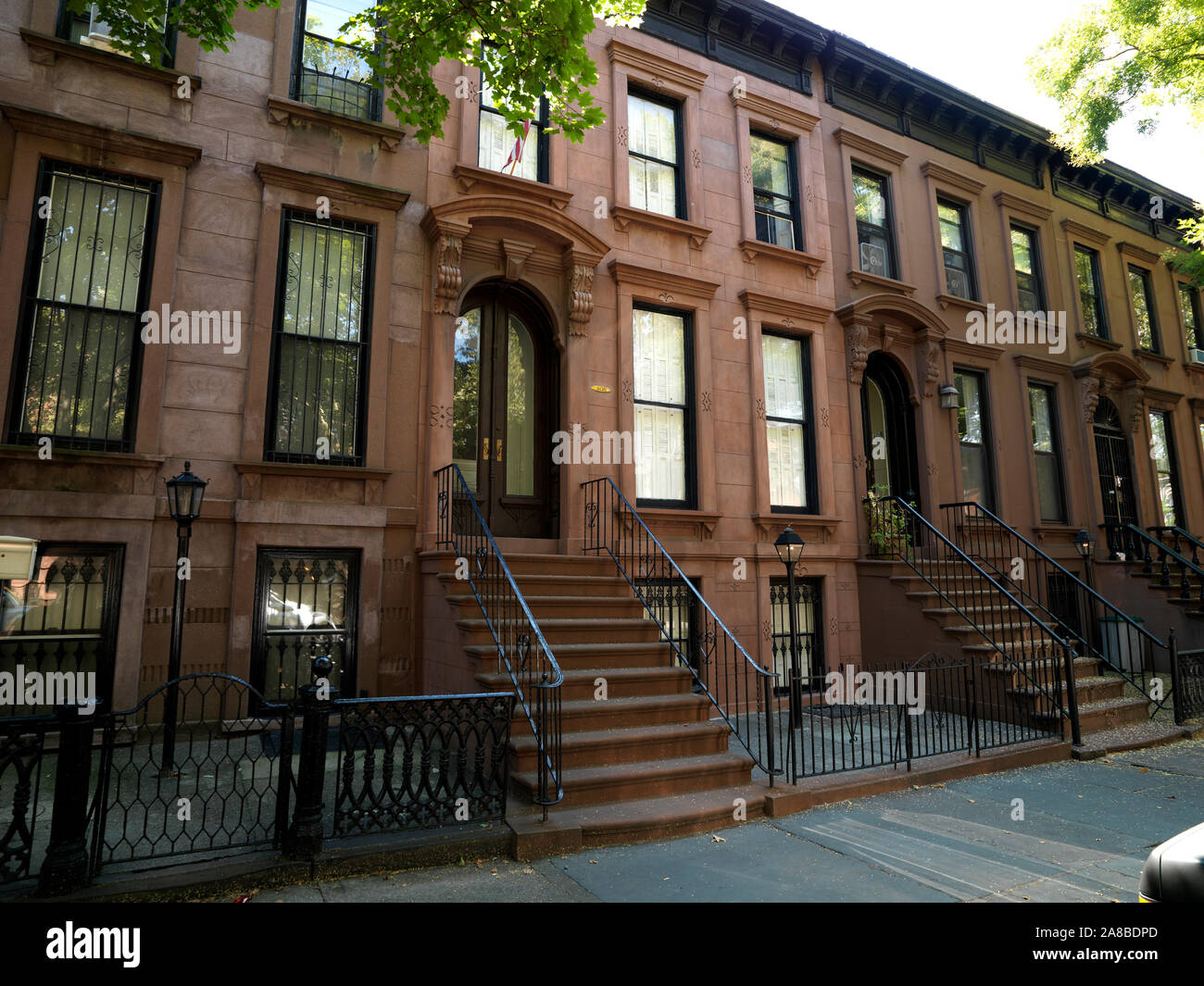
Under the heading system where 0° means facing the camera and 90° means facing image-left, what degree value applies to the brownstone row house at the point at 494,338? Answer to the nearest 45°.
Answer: approximately 315°
